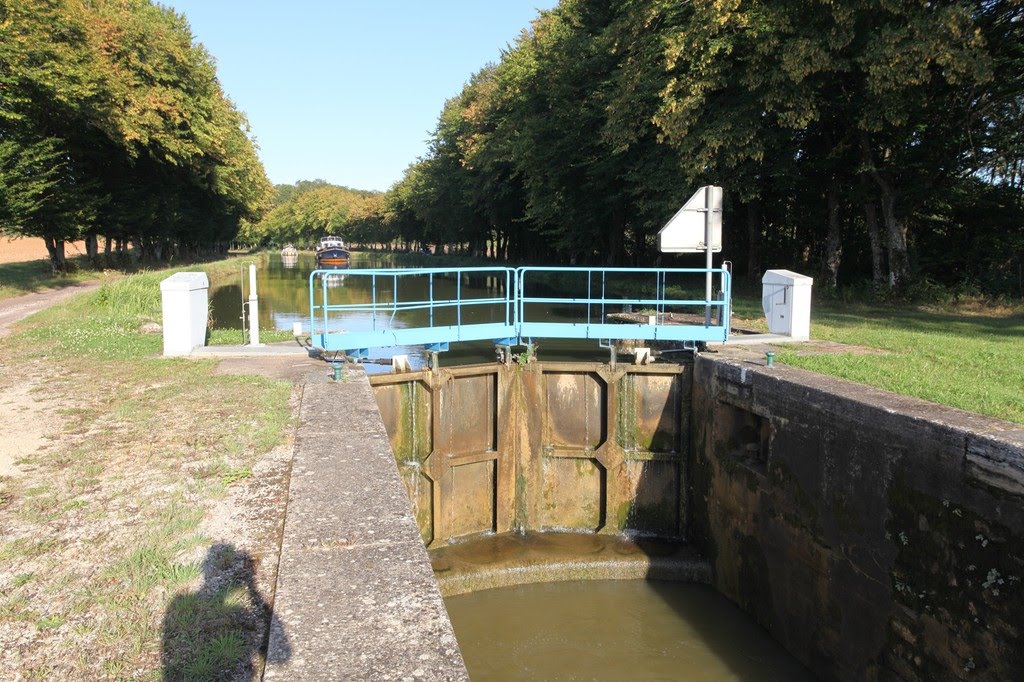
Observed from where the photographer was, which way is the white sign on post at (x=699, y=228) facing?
facing away from the viewer

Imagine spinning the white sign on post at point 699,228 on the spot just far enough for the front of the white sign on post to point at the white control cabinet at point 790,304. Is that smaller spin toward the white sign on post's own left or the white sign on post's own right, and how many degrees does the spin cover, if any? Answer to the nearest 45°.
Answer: approximately 45° to the white sign on post's own right
